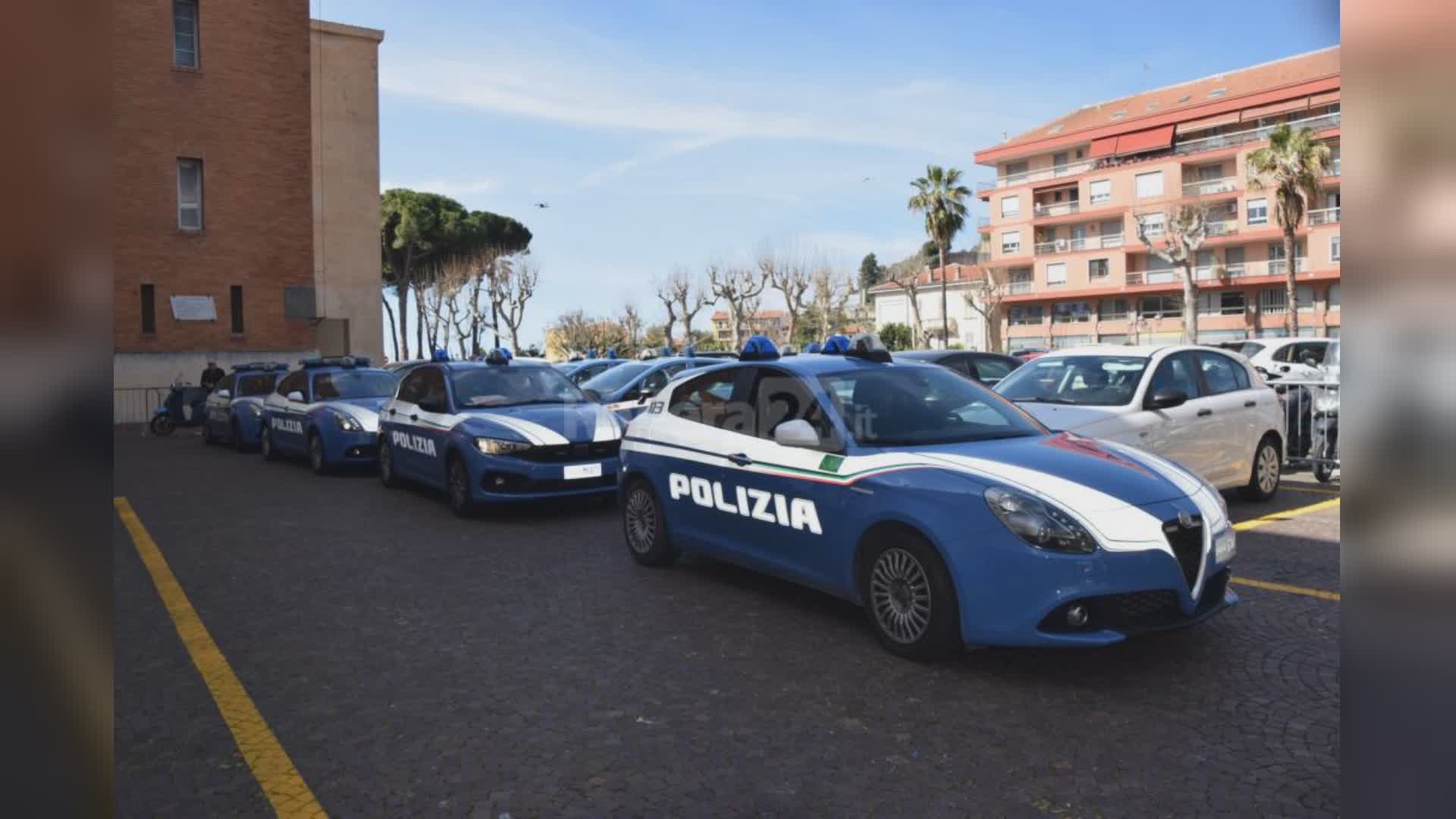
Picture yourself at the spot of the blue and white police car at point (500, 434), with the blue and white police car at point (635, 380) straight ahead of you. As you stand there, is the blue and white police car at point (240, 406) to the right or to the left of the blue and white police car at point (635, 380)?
left

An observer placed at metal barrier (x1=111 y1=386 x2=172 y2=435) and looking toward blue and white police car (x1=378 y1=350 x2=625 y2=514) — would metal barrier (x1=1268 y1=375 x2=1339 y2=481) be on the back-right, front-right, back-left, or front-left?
front-left

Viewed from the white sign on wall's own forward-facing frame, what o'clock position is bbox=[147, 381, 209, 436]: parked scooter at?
The parked scooter is roughly at 12 o'clock from the white sign on wall.

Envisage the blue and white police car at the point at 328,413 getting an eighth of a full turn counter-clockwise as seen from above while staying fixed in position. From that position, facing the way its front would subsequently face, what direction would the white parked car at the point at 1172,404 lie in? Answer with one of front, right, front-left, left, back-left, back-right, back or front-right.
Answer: front-right

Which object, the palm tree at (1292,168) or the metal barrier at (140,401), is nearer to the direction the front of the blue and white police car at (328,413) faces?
the palm tree

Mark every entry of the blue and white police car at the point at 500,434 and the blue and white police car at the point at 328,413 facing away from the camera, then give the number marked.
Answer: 0

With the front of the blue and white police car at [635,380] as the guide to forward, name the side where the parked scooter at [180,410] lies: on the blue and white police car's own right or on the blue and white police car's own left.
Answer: on the blue and white police car's own right

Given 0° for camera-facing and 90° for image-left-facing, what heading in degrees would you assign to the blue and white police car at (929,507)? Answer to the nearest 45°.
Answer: approximately 315°

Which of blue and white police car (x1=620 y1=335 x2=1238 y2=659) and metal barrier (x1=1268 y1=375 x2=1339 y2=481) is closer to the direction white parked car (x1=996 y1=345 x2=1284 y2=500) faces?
the blue and white police car

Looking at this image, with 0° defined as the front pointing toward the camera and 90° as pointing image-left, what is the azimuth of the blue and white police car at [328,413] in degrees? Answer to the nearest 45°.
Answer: approximately 315°

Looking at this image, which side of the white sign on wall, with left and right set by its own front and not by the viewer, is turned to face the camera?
front
